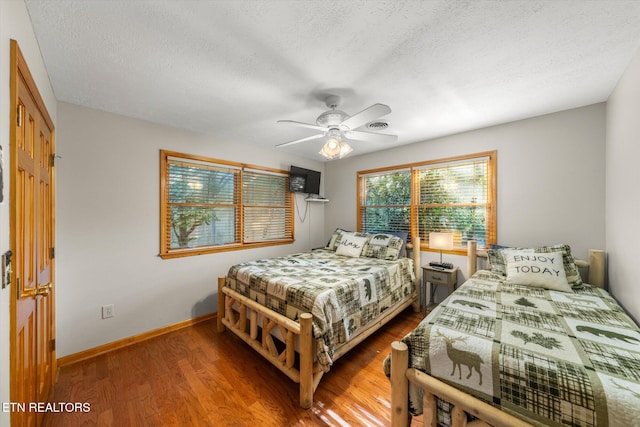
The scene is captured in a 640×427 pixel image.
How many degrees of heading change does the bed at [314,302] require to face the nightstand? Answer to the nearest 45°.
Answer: approximately 180°

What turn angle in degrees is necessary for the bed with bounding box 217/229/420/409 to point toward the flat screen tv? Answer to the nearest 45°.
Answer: approximately 135° to its right

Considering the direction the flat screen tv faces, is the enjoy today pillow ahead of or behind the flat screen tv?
ahead

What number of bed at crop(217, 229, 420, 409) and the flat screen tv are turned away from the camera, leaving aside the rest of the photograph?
0

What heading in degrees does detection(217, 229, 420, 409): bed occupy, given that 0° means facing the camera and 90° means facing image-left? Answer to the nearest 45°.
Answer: approximately 45°

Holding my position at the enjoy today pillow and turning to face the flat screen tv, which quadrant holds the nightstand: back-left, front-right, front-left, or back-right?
front-right

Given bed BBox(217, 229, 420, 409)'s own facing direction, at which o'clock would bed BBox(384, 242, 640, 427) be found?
bed BBox(384, 242, 640, 427) is roughly at 9 o'clock from bed BBox(217, 229, 420, 409).

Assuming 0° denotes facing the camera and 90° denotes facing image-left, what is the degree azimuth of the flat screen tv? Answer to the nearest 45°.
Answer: approximately 315°

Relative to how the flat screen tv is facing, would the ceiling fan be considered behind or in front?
in front
